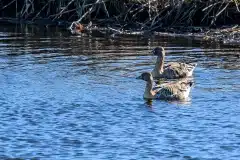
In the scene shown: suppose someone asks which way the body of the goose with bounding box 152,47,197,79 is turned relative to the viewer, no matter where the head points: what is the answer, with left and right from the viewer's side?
facing to the left of the viewer
